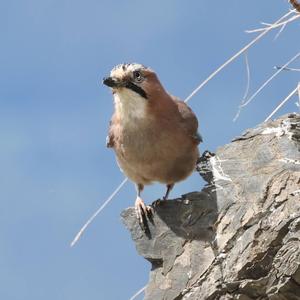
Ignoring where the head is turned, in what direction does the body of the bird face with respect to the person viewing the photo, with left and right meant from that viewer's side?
facing the viewer and to the left of the viewer
